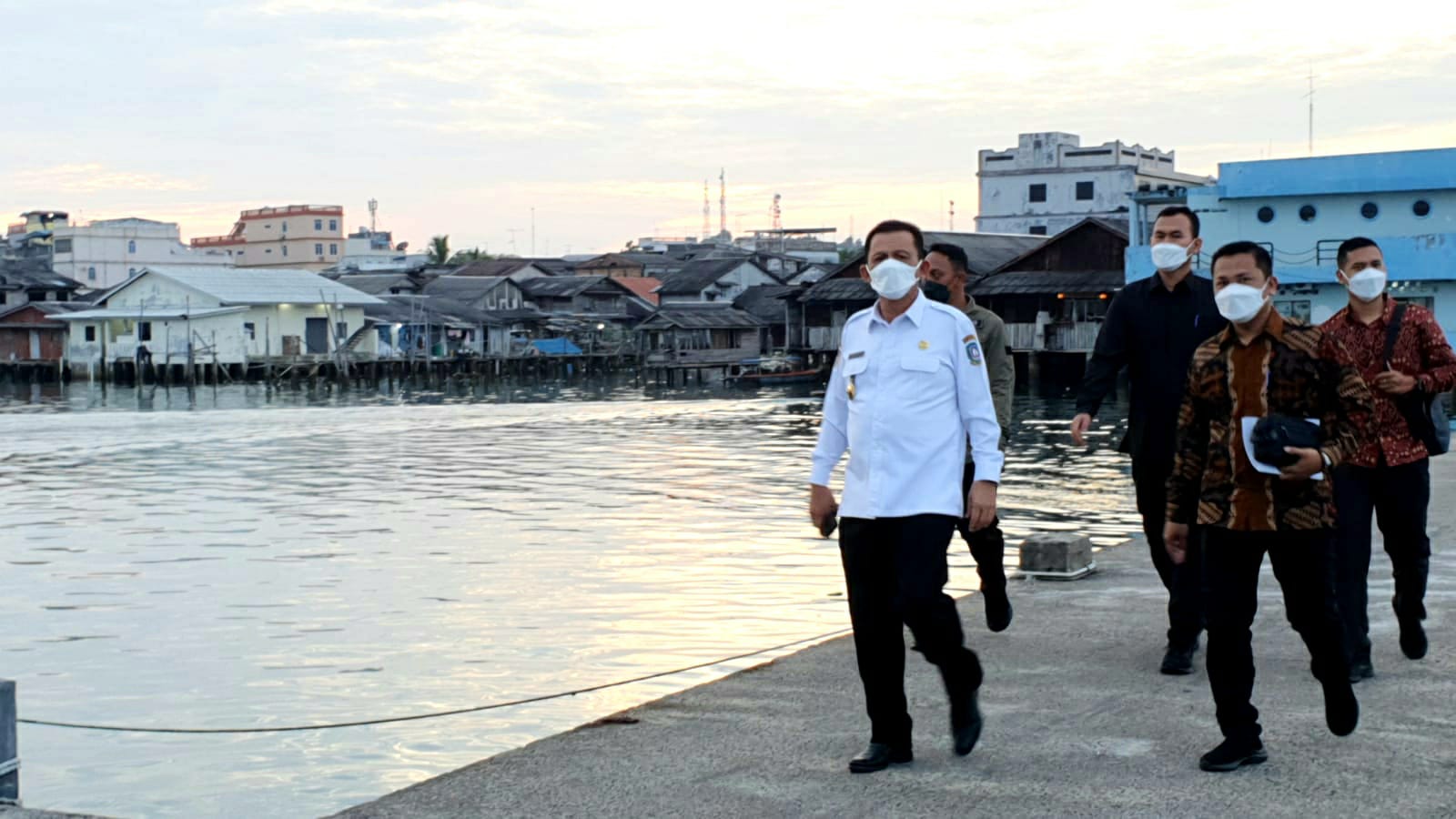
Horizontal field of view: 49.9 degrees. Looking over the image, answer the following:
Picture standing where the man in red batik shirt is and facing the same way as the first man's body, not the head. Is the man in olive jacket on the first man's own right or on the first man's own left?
on the first man's own right

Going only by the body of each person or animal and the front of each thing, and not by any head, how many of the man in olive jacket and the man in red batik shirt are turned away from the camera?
0

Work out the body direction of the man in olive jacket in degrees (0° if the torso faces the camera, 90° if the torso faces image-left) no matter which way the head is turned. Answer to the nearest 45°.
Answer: approximately 45°

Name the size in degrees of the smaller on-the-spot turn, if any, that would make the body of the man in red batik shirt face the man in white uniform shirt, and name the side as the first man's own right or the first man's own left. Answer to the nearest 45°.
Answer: approximately 45° to the first man's own right

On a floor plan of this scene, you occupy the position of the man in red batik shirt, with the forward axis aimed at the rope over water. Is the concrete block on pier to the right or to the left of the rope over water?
right

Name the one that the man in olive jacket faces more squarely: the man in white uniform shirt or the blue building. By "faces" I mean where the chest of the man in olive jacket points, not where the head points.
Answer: the man in white uniform shirt

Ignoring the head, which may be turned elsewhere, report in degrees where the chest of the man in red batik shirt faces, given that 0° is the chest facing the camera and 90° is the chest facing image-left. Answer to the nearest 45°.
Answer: approximately 0°

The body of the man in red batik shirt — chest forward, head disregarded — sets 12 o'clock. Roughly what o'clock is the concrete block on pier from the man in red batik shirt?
The concrete block on pier is roughly at 5 o'clock from the man in red batik shirt.

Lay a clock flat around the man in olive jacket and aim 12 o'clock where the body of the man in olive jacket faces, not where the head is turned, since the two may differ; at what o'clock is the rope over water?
The rope over water is roughly at 2 o'clock from the man in olive jacket.

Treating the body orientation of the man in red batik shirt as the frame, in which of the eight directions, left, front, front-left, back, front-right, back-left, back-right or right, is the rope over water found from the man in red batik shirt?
right

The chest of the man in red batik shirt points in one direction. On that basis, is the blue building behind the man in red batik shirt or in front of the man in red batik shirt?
behind

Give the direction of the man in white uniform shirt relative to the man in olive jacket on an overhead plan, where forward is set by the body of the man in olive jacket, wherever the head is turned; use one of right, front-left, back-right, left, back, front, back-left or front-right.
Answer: front-left
